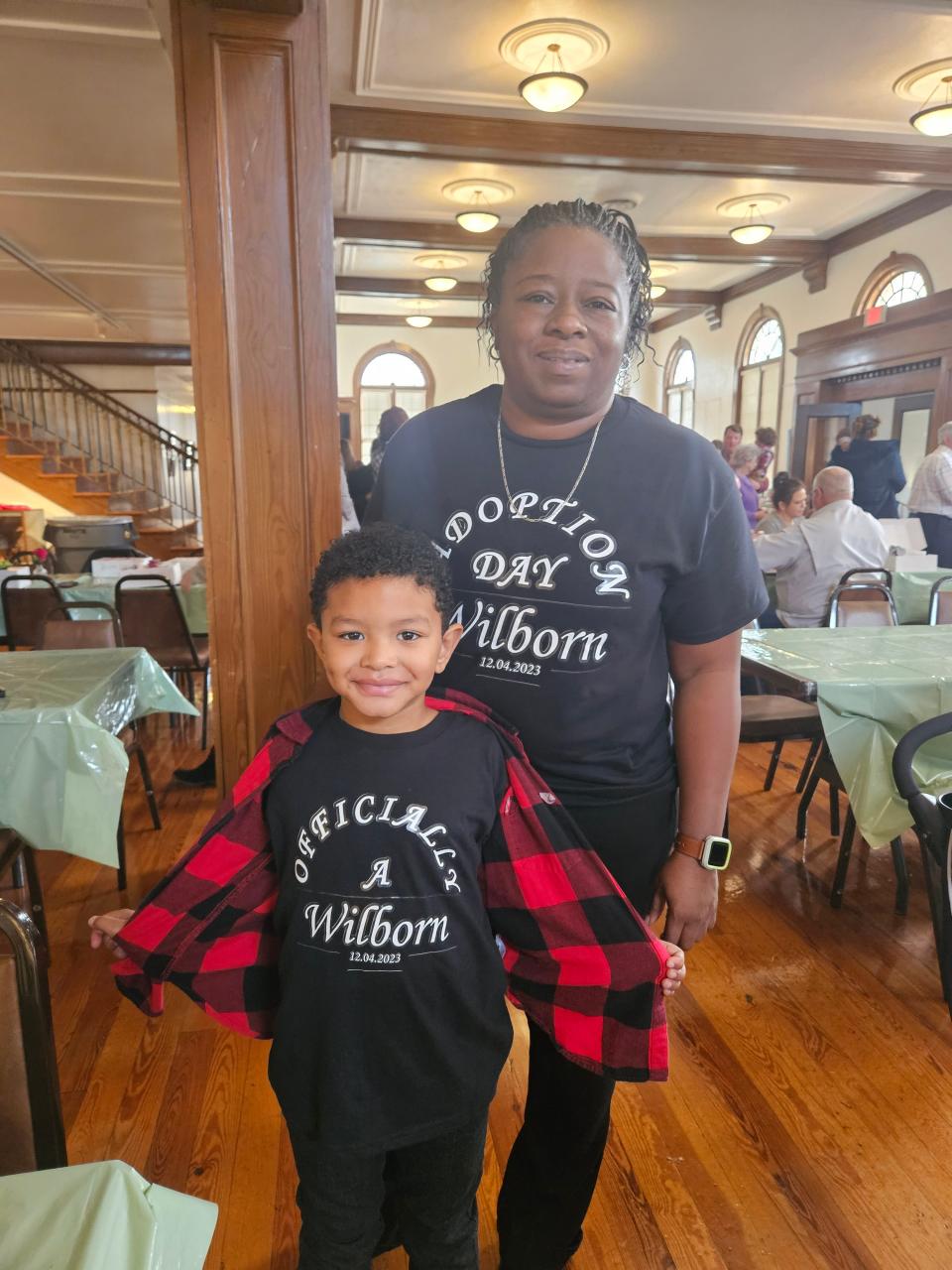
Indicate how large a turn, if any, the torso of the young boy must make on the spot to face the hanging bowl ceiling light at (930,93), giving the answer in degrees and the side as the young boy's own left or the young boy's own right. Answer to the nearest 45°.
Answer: approximately 135° to the young boy's own left

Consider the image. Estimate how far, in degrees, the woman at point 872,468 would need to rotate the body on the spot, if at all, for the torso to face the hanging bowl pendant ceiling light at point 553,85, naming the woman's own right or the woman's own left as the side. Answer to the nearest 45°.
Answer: approximately 135° to the woman's own left

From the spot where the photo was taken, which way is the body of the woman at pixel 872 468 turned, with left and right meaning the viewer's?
facing away from the viewer

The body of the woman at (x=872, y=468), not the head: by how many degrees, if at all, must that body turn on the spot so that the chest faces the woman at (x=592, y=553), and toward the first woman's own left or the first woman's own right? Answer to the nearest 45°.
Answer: approximately 180°

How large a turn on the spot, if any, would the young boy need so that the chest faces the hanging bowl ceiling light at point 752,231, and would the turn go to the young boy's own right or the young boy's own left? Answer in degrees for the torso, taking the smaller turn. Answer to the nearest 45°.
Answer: approximately 135° to the young boy's own left

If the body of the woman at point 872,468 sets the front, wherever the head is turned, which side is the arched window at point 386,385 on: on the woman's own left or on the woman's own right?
on the woman's own left

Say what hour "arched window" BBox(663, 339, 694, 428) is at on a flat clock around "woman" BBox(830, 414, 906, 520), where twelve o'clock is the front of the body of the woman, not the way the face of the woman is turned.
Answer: The arched window is roughly at 11 o'clock from the woman.

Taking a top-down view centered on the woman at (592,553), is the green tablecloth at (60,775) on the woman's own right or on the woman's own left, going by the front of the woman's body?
on the woman's own right

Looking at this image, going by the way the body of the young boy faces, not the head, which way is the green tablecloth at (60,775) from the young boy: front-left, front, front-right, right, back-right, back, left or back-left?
back-right

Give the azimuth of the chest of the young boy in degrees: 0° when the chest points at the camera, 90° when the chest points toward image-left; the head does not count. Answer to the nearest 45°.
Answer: approximately 0°
